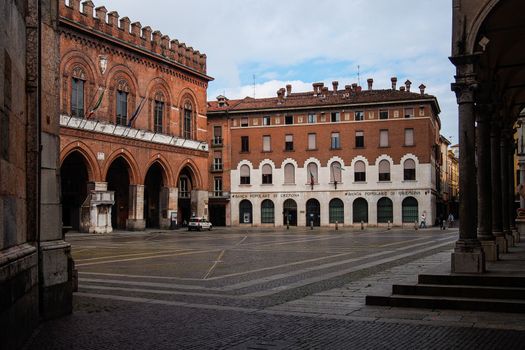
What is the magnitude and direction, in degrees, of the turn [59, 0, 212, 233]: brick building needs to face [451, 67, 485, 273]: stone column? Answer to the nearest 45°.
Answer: approximately 45° to its right

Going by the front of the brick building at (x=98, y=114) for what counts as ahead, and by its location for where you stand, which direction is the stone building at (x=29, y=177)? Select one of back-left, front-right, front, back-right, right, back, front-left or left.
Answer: front-right

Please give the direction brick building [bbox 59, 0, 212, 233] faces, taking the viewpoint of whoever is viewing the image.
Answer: facing the viewer and to the right of the viewer

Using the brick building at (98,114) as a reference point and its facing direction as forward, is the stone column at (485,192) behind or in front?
in front

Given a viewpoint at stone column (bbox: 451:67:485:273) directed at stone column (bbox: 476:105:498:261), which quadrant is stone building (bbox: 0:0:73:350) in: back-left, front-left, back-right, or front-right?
back-left
